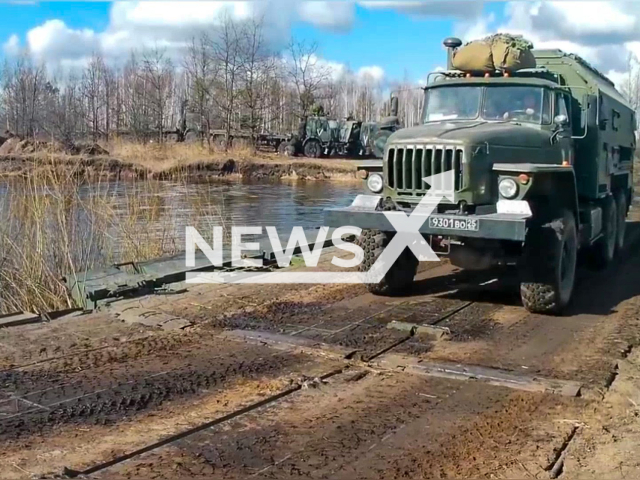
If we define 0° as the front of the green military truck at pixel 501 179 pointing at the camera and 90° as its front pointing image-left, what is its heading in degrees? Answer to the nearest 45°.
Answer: approximately 45°

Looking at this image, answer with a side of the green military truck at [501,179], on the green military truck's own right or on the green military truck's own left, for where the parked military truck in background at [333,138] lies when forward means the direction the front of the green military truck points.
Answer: on the green military truck's own right

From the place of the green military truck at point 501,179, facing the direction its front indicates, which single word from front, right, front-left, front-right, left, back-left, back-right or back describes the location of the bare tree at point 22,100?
right
